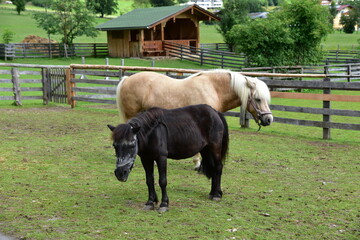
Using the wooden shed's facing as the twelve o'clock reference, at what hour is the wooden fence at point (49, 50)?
The wooden fence is roughly at 4 o'clock from the wooden shed.

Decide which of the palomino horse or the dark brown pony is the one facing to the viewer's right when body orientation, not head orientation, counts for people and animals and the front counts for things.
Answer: the palomino horse

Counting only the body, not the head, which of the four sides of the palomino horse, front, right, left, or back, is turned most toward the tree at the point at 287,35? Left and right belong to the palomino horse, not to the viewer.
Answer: left

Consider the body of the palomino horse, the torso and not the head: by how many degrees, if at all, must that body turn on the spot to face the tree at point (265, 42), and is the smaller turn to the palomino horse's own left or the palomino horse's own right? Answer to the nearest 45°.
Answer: approximately 90° to the palomino horse's own left

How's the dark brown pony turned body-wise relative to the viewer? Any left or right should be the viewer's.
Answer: facing the viewer and to the left of the viewer

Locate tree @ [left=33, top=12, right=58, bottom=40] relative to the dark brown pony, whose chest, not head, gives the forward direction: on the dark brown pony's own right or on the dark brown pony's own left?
on the dark brown pony's own right

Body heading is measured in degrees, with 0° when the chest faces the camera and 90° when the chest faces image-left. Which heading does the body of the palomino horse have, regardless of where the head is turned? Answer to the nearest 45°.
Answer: approximately 270°

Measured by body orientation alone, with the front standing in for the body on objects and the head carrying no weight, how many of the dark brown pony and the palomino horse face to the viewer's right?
1

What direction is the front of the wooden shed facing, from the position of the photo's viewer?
facing the viewer and to the right of the viewer

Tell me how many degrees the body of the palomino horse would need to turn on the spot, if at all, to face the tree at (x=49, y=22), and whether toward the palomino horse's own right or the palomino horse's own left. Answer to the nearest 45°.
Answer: approximately 90° to the palomino horse's own left

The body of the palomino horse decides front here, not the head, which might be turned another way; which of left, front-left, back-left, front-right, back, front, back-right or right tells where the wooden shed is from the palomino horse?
left

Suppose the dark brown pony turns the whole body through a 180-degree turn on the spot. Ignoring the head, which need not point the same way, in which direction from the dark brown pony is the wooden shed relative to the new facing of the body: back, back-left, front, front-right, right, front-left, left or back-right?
front-left
